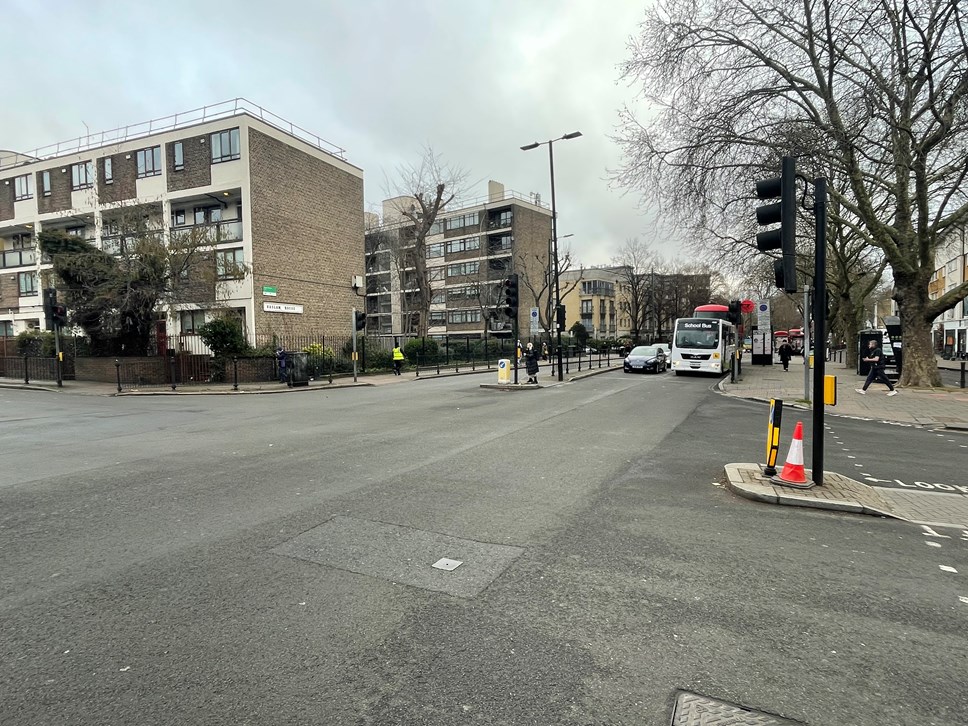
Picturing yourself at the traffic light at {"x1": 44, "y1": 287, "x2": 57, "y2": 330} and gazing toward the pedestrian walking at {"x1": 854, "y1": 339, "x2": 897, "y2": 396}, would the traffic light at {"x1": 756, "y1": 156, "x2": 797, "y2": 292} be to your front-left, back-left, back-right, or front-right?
front-right

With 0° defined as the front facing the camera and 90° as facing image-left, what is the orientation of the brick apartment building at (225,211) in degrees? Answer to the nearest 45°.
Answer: approximately 45°

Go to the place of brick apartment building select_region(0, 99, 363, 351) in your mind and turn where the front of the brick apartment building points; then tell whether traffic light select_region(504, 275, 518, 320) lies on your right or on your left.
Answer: on your left

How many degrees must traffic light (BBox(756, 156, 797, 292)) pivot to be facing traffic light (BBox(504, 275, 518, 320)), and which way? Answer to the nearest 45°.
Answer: approximately 45° to its right

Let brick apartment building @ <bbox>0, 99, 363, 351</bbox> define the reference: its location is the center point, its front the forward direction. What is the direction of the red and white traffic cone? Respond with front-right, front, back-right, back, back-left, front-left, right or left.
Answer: front-left
